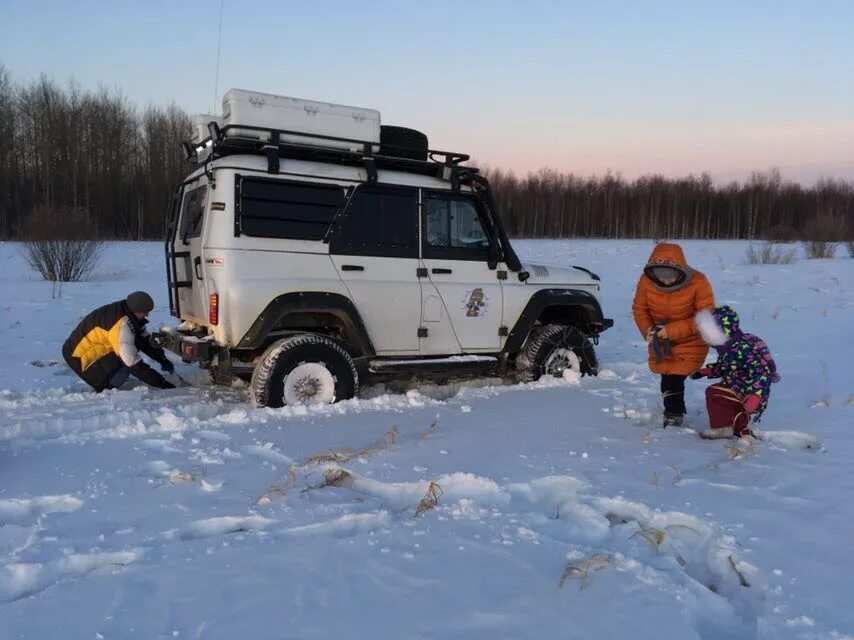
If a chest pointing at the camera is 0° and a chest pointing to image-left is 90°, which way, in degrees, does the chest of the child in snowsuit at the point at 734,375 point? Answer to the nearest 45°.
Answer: approximately 90°

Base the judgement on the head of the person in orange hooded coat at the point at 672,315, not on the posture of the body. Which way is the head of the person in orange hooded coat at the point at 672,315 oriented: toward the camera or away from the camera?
toward the camera

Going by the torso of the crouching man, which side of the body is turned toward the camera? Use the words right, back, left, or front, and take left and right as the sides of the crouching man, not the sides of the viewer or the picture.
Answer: right

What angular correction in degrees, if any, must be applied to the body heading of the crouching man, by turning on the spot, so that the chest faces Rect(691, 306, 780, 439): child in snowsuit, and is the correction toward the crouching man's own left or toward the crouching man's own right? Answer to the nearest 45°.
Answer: approximately 45° to the crouching man's own right

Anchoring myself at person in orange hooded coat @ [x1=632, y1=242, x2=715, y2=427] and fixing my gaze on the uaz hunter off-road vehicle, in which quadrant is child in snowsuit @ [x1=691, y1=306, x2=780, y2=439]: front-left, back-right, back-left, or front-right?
back-left

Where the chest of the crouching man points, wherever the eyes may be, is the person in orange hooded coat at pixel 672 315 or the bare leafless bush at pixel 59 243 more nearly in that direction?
the person in orange hooded coat

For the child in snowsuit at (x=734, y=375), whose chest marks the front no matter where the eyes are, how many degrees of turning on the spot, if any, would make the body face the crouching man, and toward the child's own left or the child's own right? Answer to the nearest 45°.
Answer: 0° — they already face them

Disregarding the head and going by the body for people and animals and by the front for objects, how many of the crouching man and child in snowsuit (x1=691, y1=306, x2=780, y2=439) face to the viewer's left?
1

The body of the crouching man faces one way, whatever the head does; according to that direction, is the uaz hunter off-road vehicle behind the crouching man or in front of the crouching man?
in front

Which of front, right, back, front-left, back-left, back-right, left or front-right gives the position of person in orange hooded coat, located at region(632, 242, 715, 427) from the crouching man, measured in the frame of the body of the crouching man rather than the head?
front-right

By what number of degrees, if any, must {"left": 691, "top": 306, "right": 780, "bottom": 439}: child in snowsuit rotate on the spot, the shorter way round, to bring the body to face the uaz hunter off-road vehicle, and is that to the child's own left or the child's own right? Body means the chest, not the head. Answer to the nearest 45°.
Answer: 0° — they already face it

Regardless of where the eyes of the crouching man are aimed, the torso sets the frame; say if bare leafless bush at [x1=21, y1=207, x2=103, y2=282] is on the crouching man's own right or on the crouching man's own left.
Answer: on the crouching man's own left
